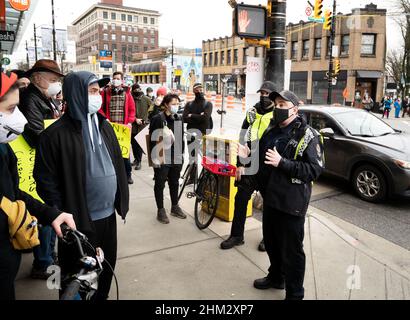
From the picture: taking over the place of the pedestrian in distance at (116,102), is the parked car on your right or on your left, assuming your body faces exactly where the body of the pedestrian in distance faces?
on your left

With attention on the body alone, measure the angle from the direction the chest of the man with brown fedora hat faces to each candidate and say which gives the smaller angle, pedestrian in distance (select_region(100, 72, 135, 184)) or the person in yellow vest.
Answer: the person in yellow vest

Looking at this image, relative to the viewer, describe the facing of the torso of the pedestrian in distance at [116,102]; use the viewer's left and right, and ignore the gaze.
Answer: facing the viewer

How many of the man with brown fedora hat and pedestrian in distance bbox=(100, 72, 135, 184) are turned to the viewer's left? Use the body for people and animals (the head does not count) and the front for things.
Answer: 0

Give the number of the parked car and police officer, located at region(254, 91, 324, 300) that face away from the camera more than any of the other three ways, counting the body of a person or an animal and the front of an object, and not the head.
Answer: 0

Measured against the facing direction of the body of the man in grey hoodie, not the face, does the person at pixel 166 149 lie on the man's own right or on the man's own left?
on the man's own left

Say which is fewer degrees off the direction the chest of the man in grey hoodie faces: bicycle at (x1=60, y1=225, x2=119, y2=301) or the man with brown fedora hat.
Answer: the bicycle

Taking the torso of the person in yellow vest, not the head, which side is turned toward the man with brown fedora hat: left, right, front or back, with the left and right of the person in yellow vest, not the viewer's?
front

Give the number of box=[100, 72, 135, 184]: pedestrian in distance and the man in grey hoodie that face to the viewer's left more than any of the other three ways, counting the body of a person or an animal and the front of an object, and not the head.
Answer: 0

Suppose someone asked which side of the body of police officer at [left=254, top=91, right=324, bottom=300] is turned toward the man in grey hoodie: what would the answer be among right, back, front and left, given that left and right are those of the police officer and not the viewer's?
front

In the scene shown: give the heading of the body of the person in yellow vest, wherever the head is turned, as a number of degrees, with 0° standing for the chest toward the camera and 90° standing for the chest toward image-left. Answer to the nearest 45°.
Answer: approximately 45°

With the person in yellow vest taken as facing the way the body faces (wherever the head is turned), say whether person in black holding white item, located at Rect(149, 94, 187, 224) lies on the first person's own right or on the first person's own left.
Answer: on the first person's own right

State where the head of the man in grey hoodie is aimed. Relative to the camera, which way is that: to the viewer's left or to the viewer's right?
to the viewer's right
